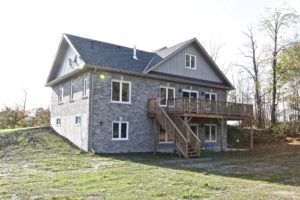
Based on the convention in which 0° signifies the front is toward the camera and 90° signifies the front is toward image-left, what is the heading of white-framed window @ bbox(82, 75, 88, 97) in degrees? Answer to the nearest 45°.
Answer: approximately 45°

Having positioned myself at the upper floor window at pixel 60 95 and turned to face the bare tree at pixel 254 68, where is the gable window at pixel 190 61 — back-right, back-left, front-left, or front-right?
front-right

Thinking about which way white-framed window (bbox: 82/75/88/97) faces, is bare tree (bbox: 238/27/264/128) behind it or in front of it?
behind

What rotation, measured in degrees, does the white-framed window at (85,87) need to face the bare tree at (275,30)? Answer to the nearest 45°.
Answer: approximately 180°

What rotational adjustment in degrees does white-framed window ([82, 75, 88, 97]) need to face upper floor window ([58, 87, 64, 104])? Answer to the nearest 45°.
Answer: approximately 135° to its right

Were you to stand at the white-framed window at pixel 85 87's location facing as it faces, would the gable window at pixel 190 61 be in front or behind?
behind
